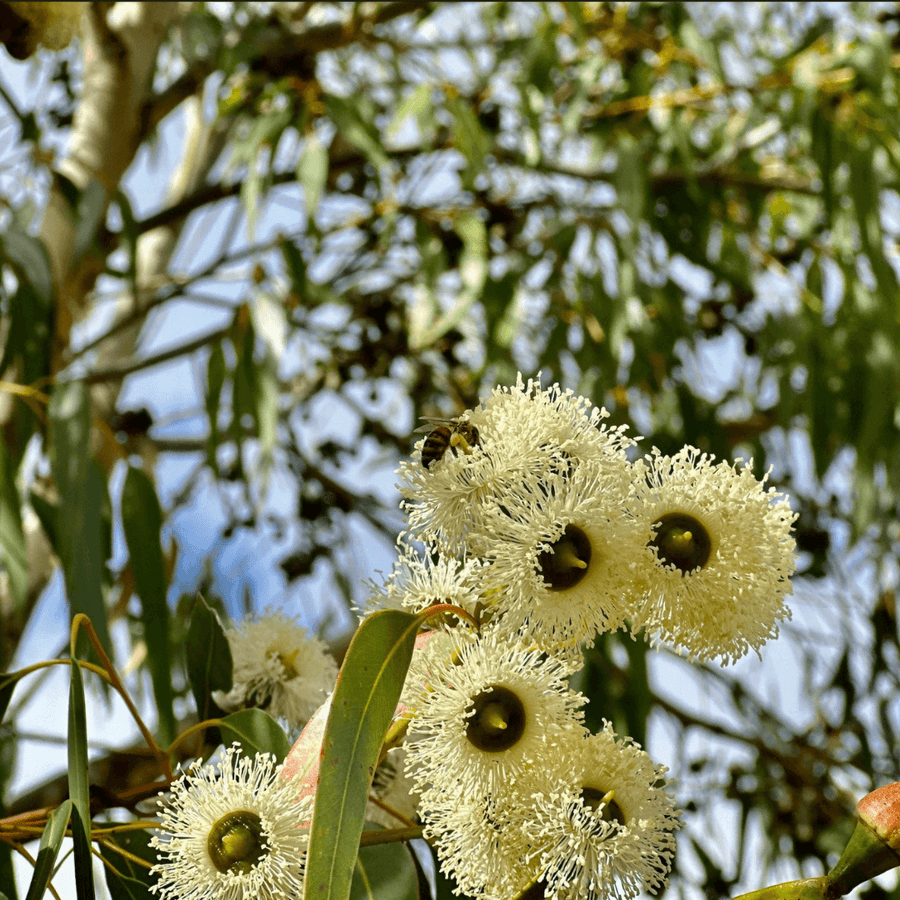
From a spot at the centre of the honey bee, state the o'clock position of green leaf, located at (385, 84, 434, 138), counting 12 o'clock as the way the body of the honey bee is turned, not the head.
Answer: The green leaf is roughly at 9 o'clock from the honey bee.

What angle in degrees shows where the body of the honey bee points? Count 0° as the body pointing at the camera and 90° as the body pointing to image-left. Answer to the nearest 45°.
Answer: approximately 270°

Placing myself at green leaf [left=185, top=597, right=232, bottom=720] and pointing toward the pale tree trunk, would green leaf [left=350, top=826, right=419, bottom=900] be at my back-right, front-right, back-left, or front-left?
back-right

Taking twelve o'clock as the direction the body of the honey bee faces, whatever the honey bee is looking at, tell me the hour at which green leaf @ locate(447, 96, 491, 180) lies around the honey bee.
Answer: The green leaf is roughly at 9 o'clock from the honey bee.

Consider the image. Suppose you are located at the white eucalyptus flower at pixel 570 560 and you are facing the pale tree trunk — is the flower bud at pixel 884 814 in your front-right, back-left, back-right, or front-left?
back-right
